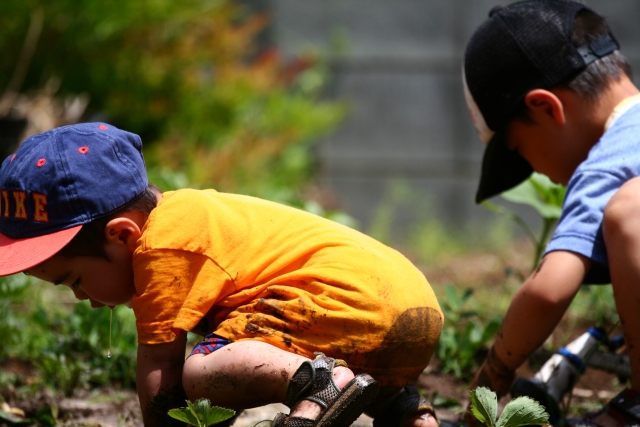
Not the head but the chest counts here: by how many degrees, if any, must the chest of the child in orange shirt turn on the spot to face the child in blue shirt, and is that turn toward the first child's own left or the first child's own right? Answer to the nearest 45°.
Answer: approximately 135° to the first child's own right

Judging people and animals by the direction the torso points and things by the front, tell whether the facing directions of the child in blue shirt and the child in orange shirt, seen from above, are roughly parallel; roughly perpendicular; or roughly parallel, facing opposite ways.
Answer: roughly parallel

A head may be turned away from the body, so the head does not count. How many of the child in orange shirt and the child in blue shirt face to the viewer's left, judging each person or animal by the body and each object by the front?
2

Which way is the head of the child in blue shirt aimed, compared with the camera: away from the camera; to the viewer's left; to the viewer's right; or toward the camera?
to the viewer's left

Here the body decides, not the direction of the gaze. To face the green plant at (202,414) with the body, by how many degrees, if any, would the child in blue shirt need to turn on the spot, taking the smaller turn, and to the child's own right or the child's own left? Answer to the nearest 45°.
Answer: approximately 45° to the child's own left

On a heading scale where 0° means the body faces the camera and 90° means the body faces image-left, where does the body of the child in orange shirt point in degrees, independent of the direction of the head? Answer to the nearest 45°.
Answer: approximately 90°

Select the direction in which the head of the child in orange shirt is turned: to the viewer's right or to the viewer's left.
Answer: to the viewer's left

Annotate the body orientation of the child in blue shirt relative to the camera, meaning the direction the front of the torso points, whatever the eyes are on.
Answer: to the viewer's left

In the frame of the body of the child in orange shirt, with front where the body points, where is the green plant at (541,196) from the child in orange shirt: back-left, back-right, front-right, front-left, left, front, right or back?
back-right
